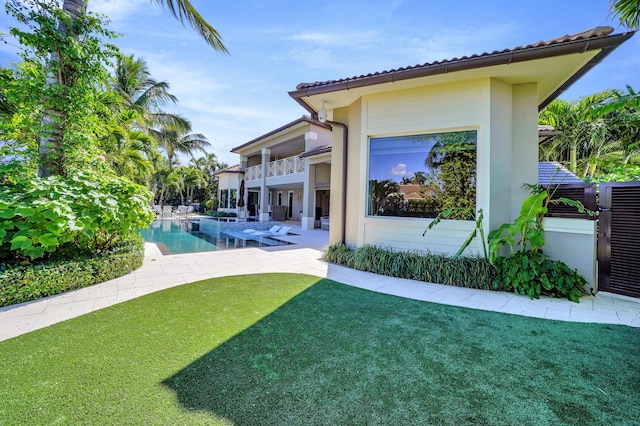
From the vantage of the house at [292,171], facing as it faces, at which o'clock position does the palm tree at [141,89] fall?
The palm tree is roughly at 1 o'clock from the house.

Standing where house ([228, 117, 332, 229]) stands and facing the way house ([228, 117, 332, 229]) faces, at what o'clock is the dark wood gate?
The dark wood gate is roughly at 10 o'clock from the house.

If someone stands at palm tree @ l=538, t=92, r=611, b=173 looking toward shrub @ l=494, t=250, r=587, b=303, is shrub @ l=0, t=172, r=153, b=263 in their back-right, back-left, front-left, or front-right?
front-right

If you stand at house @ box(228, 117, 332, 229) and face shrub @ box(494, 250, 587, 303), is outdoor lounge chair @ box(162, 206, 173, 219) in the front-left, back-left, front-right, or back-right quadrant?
back-right

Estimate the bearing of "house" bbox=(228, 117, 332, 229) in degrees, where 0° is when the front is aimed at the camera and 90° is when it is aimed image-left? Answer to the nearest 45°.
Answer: approximately 45°

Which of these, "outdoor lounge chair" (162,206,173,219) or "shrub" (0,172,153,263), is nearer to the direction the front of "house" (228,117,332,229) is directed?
the shrub

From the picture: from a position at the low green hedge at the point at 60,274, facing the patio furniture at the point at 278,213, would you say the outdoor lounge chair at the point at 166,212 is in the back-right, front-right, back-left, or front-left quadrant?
front-left

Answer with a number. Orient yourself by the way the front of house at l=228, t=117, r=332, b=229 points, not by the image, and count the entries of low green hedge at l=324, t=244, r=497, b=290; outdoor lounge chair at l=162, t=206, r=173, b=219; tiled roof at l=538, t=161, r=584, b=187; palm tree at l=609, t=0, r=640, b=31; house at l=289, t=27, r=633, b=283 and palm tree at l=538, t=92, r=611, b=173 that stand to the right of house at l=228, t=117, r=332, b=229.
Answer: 1

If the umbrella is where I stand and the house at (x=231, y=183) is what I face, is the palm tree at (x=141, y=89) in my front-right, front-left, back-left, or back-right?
back-left

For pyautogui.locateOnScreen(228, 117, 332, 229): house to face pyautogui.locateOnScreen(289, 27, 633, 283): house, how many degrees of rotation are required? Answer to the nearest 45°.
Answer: approximately 45° to its left

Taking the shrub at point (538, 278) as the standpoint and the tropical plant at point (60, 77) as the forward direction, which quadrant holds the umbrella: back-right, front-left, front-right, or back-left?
front-right

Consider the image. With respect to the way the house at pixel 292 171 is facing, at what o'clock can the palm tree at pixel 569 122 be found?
The palm tree is roughly at 9 o'clock from the house.

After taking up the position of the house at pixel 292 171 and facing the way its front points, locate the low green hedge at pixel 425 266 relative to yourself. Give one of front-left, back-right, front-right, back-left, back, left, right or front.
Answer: front-left
